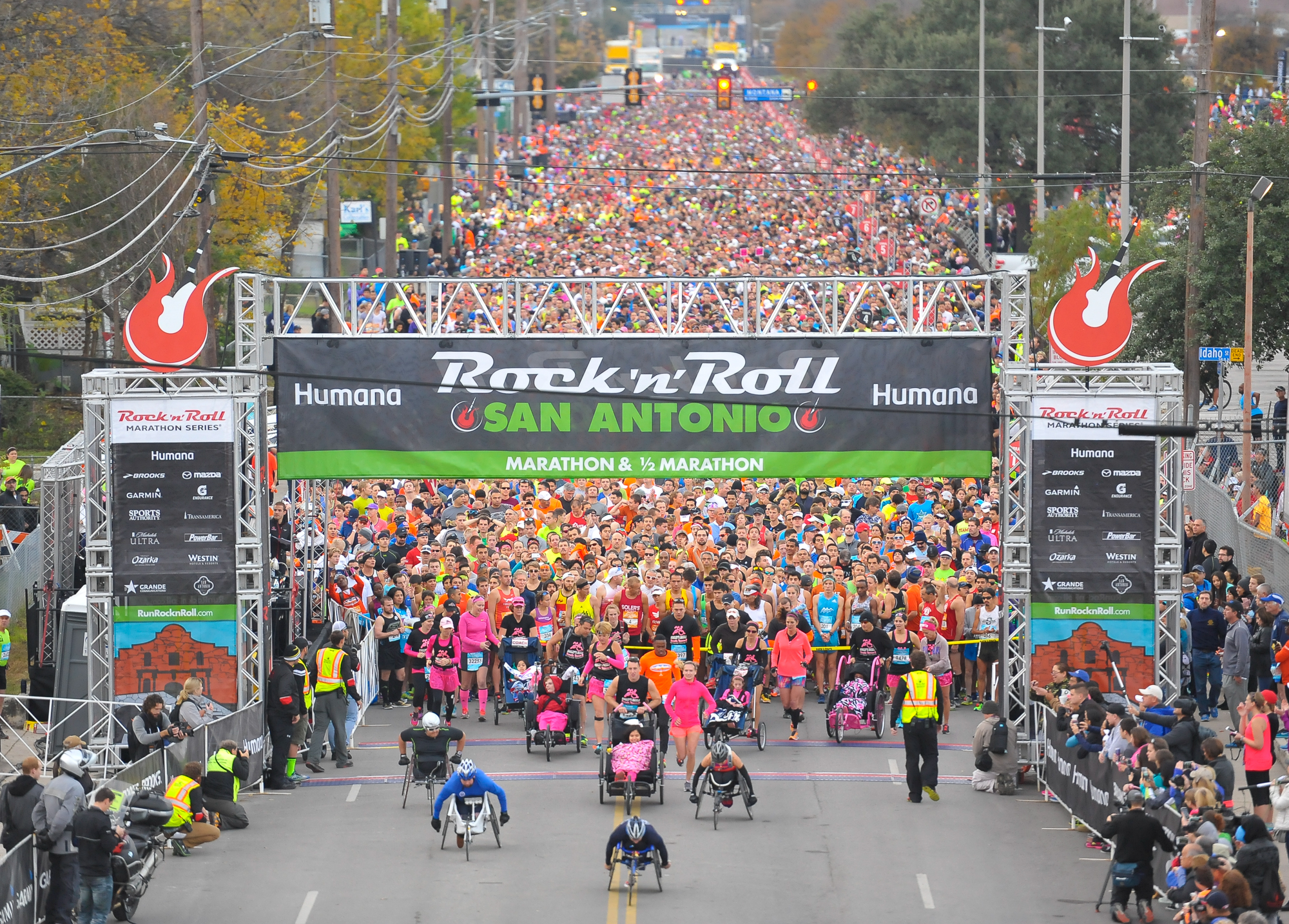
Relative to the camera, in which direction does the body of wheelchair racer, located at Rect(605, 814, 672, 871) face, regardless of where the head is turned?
toward the camera

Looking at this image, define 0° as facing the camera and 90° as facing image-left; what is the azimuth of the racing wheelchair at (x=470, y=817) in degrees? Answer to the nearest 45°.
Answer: approximately 0°

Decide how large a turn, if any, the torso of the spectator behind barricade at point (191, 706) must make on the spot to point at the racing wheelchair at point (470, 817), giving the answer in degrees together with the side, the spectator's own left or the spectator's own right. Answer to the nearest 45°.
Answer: approximately 45° to the spectator's own right

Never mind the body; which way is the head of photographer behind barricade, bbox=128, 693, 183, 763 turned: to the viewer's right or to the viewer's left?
to the viewer's right

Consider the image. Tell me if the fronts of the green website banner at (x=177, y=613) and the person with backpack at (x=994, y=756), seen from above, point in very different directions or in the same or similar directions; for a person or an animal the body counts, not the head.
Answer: very different directions

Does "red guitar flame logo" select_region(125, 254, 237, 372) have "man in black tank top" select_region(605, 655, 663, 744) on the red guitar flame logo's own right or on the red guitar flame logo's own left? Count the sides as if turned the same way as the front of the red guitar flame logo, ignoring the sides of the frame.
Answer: on the red guitar flame logo's own left

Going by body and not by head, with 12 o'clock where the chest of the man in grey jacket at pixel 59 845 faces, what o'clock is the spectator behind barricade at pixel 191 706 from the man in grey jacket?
The spectator behind barricade is roughly at 11 o'clock from the man in grey jacket.

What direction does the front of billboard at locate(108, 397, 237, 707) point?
toward the camera

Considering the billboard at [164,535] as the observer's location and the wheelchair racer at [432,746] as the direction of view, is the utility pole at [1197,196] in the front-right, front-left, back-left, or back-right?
front-left

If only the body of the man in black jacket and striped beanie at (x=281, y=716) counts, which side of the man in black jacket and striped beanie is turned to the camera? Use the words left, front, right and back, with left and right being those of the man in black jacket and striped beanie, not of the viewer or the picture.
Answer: right

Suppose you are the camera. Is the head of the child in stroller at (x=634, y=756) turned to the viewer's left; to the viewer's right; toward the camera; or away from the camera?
toward the camera

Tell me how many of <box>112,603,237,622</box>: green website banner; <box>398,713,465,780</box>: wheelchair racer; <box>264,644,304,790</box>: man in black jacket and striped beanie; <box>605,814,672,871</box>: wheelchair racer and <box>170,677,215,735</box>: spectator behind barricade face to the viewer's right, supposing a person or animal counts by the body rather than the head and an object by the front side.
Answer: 2

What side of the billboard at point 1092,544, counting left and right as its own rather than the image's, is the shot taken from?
front

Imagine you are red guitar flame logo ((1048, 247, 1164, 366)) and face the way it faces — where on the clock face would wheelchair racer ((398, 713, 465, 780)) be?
The wheelchair racer is roughly at 2 o'clock from the red guitar flame logo.

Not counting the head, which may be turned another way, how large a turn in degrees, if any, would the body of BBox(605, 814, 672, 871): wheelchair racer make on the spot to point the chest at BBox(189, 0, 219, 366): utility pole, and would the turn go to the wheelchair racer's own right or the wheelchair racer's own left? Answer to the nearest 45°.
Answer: approximately 135° to the wheelchair racer's own right

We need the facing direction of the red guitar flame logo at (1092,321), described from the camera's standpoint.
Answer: facing the viewer

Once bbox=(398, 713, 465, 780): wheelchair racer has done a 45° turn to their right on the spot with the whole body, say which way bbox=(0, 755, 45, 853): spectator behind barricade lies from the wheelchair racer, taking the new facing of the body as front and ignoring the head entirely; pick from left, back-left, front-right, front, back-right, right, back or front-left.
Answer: front
